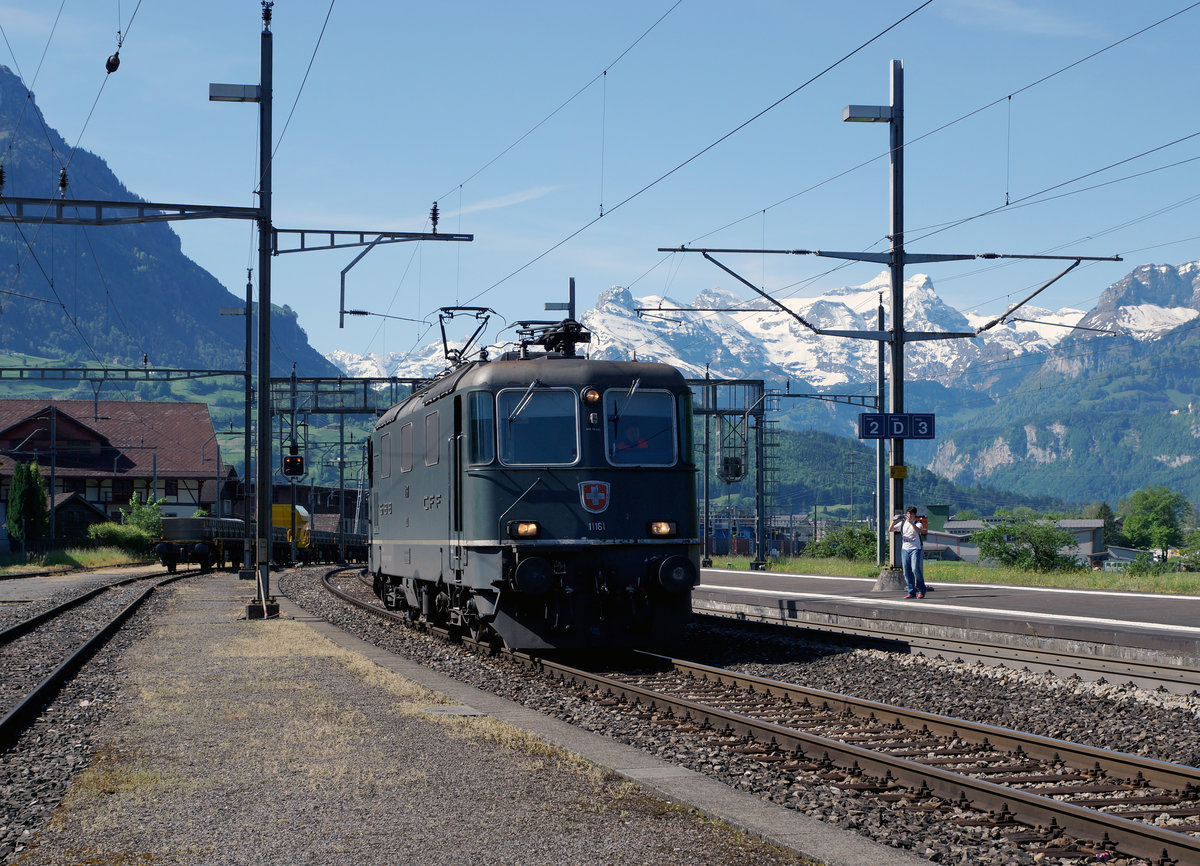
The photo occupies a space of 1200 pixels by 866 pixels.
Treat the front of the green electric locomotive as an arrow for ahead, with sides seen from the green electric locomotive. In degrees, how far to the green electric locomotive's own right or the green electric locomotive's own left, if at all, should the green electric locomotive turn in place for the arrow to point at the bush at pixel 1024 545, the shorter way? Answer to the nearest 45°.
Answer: approximately 135° to the green electric locomotive's own left

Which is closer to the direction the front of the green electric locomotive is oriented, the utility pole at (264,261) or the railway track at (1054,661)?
the railway track

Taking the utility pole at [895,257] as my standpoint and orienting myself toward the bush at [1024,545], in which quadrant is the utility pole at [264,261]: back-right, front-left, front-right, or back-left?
back-left

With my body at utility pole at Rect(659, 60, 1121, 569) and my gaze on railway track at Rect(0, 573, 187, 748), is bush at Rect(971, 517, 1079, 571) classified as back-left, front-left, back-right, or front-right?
back-right

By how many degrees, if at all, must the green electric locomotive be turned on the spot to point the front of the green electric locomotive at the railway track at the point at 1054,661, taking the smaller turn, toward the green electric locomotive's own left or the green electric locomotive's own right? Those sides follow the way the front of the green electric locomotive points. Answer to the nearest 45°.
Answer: approximately 90° to the green electric locomotive's own left

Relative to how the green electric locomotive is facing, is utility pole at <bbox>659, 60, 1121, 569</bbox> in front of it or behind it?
behind

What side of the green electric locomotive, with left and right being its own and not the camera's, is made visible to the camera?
front

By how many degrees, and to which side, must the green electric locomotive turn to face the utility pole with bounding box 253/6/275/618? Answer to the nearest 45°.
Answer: approximately 135° to its right
